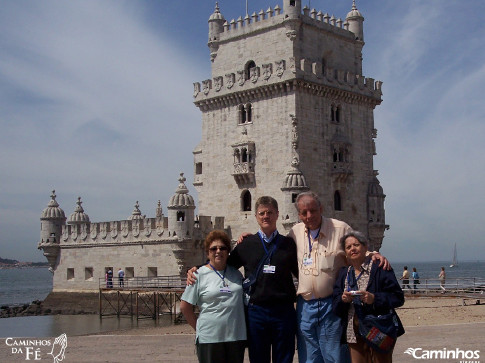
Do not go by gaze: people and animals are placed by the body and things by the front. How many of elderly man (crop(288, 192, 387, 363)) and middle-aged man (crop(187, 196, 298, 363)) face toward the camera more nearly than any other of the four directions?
2

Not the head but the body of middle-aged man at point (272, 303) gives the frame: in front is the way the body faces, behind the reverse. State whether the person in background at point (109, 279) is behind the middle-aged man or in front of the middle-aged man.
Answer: behind

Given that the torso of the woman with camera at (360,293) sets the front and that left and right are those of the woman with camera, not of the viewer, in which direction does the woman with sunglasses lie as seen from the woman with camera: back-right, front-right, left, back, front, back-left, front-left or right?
front-right

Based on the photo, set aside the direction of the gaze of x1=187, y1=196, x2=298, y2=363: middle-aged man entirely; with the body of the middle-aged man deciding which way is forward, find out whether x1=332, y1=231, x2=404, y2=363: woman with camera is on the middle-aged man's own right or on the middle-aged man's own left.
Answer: on the middle-aged man's own left

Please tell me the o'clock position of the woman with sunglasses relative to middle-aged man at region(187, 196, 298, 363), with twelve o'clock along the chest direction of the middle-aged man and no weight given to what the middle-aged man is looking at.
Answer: The woman with sunglasses is roughly at 3 o'clock from the middle-aged man.

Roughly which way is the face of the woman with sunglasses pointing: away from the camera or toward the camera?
toward the camera

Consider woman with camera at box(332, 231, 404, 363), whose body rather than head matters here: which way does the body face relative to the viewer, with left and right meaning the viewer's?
facing the viewer and to the left of the viewer

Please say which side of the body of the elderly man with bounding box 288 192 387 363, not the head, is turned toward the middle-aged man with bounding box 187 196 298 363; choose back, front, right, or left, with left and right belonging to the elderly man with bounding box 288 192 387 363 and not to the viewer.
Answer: right

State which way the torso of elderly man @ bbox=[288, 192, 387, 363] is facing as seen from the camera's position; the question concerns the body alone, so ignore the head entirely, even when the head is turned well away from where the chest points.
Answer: toward the camera

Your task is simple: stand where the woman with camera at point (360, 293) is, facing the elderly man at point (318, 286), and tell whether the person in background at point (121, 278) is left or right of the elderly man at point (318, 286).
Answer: right

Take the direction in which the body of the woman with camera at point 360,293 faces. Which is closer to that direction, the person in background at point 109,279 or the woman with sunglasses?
the woman with sunglasses

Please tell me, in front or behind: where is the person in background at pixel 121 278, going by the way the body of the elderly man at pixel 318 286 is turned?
behind

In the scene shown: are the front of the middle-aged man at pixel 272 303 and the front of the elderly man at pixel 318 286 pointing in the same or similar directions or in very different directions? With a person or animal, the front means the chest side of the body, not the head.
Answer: same or similar directions
